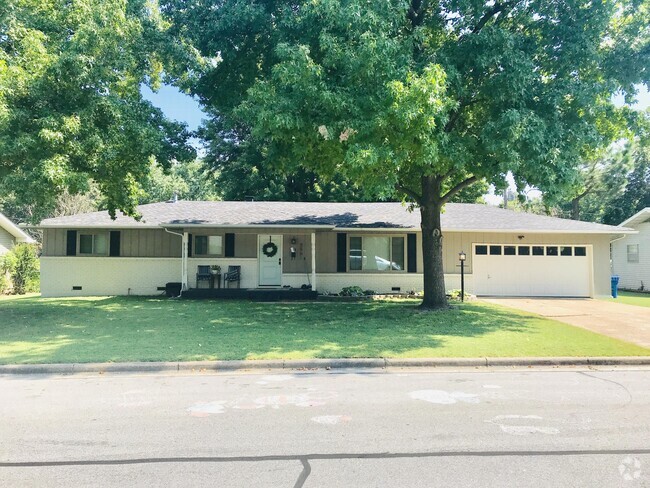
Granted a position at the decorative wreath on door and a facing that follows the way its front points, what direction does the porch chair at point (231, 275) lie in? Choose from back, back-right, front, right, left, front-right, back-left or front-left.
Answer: right

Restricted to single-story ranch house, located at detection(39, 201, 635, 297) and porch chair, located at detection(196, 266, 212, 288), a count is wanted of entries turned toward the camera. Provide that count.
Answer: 2

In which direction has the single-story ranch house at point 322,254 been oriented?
toward the camera

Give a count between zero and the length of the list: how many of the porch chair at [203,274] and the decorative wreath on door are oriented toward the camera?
2

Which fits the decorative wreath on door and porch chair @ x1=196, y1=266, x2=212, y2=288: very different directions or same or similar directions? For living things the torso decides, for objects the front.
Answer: same or similar directions

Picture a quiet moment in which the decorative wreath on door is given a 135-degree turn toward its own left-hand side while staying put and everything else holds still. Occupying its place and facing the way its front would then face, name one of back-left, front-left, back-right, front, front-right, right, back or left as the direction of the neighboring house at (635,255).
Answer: front-right

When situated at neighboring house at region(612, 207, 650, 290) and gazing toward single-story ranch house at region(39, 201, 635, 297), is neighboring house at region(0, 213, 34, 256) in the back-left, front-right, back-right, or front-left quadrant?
front-right

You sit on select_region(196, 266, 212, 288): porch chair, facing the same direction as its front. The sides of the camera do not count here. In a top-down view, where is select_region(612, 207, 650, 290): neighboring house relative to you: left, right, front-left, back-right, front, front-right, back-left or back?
left

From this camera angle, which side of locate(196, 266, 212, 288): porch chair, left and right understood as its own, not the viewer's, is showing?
front

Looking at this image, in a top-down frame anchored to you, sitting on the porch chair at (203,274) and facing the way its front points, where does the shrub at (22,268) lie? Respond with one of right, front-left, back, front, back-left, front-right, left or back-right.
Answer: back-right

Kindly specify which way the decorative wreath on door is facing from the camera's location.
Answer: facing the viewer

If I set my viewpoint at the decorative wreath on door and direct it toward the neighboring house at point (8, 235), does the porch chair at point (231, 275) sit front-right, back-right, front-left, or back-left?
front-left
